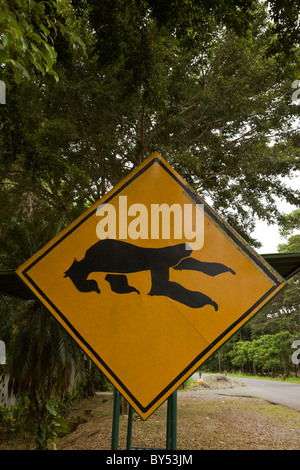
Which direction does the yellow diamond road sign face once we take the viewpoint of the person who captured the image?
facing the viewer

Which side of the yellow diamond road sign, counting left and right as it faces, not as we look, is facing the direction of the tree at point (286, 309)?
back
